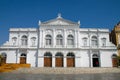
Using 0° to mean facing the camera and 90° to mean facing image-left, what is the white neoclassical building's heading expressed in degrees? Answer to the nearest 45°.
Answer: approximately 0°
